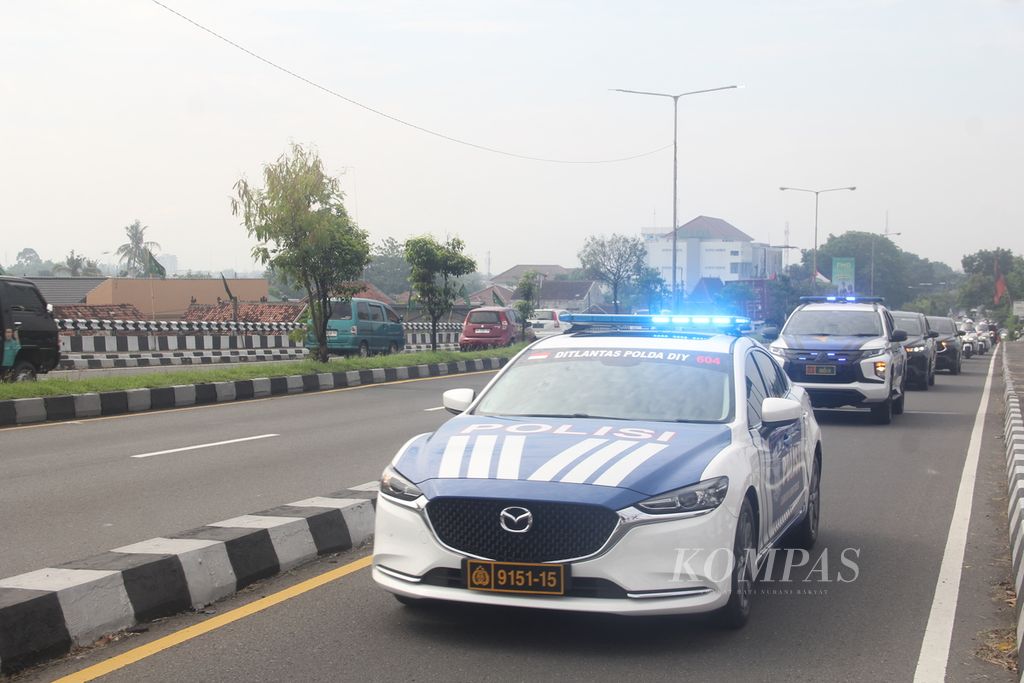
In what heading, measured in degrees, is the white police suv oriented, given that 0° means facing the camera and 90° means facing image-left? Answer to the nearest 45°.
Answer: approximately 45°

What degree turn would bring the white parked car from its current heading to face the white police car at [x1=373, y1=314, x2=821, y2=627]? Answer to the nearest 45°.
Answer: approximately 135° to its right

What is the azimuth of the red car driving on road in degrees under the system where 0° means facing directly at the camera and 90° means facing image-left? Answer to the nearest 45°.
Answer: approximately 225°

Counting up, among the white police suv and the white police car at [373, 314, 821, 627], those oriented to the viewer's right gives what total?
0

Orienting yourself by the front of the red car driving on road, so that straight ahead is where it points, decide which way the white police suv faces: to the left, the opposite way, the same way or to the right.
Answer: the opposite way

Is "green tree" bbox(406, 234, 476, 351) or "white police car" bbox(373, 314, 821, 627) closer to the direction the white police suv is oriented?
the white police car

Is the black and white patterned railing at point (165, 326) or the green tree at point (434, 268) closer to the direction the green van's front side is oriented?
the green tree

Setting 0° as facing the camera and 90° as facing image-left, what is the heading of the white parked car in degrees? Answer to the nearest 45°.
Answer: approximately 225°

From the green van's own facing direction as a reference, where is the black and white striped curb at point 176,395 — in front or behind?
behind

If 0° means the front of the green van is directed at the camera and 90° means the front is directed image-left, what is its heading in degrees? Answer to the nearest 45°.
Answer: approximately 225°
